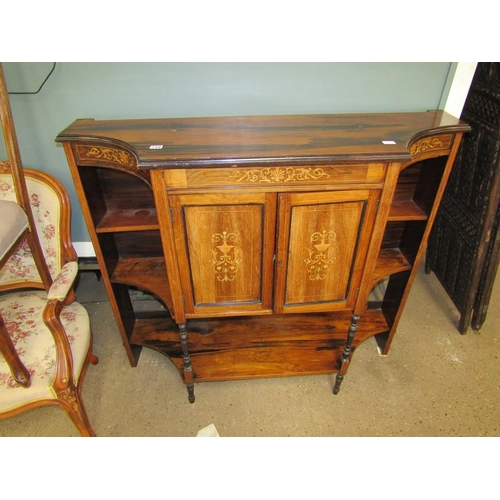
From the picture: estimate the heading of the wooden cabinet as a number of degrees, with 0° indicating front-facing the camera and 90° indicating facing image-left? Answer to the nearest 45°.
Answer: approximately 0°

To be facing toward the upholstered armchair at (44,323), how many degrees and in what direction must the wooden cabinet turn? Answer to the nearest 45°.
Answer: approximately 90° to its right
